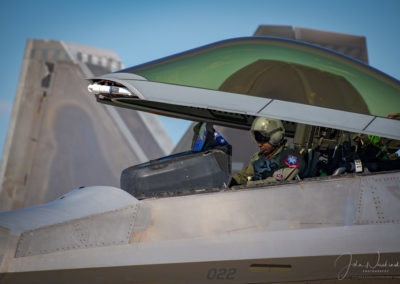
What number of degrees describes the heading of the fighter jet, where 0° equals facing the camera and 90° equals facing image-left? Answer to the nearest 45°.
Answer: approximately 90°
